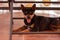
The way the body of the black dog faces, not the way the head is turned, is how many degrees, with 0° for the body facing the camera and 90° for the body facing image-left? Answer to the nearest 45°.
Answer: approximately 45°
